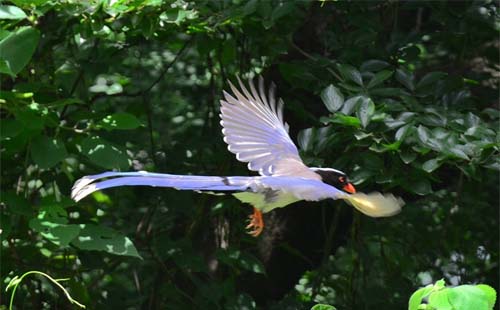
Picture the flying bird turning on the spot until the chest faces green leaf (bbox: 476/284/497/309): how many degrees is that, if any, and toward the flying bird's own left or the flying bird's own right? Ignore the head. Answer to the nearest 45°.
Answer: approximately 45° to the flying bird's own right

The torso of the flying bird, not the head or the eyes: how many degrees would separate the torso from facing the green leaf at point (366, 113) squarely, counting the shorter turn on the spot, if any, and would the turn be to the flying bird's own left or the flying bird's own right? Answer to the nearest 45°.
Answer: approximately 45° to the flying bird's own left

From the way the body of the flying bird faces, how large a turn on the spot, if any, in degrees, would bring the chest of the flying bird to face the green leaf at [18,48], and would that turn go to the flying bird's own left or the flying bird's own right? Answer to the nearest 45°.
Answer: approximately 135° to the flying bird's own left

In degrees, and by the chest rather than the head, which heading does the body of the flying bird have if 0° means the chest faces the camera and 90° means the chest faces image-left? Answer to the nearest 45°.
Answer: approximately 270°

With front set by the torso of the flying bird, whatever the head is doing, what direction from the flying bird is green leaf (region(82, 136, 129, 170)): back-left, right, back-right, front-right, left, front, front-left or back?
back-left

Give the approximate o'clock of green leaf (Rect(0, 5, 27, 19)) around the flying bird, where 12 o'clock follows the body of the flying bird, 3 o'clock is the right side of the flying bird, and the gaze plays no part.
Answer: The green leaf is roughly at 7 o'clock from the flying bird.

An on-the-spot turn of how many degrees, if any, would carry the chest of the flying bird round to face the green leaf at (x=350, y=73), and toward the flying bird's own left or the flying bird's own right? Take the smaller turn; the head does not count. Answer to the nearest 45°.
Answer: approximately 45° to the flying bird's own left

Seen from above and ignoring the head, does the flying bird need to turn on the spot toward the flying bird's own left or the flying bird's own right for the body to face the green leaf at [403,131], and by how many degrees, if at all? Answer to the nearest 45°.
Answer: approximately 45° to the flying bird's own left

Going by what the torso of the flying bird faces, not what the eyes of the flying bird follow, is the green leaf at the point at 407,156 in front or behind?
in front
